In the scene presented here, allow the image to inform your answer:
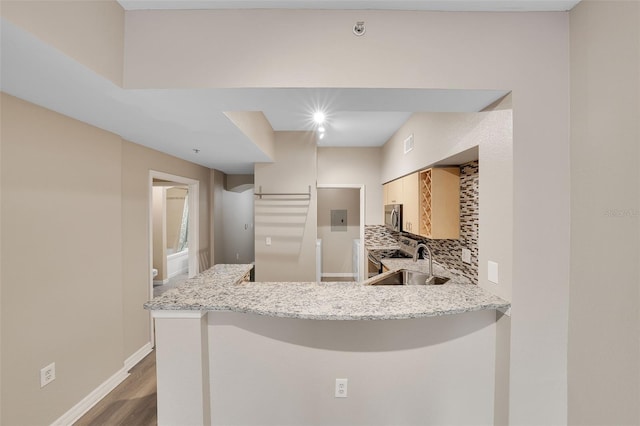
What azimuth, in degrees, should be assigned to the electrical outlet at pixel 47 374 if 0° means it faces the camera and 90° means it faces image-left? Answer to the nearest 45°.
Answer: approximately 315°

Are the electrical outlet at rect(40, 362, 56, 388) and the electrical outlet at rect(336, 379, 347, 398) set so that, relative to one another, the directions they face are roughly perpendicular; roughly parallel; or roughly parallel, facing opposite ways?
roughly perpendicular

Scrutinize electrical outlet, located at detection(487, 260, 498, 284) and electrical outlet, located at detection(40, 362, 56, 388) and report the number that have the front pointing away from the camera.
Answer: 0

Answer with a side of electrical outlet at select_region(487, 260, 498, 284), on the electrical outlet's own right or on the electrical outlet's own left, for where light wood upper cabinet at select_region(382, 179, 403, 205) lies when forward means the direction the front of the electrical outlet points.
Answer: on the electrical outlet's own right

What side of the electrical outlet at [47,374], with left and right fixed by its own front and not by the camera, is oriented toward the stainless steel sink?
front

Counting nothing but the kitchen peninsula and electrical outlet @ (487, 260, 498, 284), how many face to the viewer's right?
0

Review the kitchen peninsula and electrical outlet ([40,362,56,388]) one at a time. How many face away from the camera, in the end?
0

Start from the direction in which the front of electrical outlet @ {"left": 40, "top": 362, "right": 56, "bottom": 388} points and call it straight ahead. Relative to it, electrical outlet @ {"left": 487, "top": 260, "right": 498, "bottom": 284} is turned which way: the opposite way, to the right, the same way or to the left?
the opposite way

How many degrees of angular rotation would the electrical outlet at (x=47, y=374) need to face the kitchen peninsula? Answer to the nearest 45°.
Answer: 0° — it already faces it

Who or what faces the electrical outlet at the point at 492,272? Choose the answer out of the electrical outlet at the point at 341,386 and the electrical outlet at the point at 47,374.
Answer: the electrical outlet at the point at 47,374

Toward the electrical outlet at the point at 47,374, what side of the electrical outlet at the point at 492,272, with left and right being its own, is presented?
front

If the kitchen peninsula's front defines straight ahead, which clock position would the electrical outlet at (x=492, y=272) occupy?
The electrical outlet is roughly at 9 o'clock from the kitchen peninsula.

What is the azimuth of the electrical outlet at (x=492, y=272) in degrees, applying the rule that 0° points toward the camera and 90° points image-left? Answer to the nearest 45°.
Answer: approximately 45°

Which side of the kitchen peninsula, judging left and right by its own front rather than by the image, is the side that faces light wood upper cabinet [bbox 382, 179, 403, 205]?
back

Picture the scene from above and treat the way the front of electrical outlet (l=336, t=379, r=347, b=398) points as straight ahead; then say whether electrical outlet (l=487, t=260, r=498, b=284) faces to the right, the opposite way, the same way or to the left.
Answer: to the right
